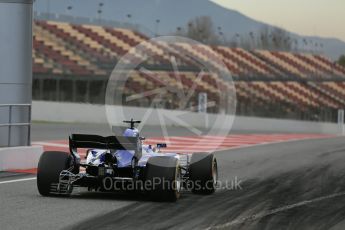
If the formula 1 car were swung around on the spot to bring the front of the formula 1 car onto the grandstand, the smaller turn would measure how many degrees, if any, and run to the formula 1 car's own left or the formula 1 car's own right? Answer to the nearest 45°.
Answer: approximately 45° to the formula 1 car's own left

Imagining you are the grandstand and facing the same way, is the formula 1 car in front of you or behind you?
in front

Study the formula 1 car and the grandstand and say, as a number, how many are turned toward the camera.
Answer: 1

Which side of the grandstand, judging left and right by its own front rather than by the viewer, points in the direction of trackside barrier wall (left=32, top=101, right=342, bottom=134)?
front

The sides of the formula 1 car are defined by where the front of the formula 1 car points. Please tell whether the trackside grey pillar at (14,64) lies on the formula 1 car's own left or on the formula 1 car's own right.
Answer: on the formula 1 car's own left

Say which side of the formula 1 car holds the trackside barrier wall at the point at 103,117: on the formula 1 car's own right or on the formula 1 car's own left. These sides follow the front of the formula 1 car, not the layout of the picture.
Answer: on the formula 1 car's own left

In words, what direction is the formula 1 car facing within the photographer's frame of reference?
facing away from the viewer and to the right of the viewer
